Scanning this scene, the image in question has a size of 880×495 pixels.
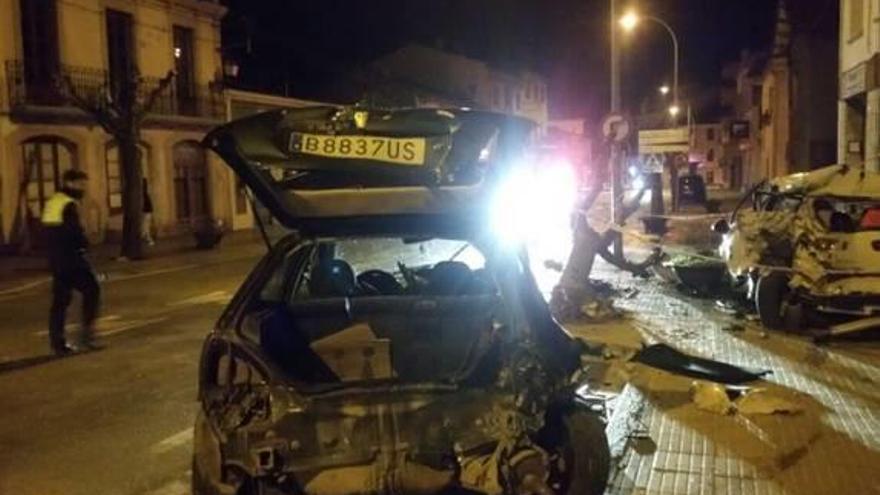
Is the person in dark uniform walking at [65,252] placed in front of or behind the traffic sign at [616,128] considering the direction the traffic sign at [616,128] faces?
in front

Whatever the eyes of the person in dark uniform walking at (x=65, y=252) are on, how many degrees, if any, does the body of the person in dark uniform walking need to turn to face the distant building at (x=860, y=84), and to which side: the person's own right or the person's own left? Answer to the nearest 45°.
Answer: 0° — they already face it

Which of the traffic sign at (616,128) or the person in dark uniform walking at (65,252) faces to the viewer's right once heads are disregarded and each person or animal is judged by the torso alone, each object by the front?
the person in dark uniform walking

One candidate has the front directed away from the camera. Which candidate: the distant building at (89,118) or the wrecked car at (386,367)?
the wrecked car

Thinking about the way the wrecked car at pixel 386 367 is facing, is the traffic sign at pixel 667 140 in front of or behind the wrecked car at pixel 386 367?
in front

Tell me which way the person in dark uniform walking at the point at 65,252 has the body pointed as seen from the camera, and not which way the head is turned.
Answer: to the viewer's right

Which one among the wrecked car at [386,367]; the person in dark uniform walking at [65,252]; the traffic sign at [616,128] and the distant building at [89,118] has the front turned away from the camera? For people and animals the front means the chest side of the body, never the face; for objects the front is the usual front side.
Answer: the wrecked car

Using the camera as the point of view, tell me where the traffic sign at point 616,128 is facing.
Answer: facing the viewer

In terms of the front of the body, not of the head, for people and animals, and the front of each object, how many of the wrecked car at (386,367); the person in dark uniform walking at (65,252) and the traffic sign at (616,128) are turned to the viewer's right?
1

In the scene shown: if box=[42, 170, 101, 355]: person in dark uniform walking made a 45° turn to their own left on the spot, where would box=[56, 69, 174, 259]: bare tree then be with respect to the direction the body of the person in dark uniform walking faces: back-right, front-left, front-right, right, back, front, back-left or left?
front-left

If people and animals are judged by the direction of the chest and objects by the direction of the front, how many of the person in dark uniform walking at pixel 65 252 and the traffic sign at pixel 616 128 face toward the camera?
1

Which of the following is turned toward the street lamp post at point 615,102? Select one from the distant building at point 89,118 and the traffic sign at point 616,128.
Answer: the distant building

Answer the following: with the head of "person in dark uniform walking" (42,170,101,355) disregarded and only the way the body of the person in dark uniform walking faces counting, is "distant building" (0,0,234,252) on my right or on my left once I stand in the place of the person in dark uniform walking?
on my left

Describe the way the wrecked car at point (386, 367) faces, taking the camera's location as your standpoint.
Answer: facing away from the viewer

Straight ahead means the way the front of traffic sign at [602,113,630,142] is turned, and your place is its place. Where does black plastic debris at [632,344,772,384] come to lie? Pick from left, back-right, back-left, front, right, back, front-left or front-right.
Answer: front
